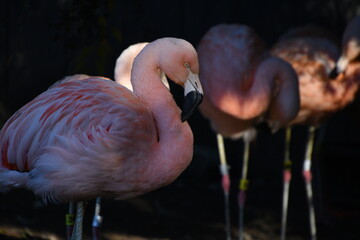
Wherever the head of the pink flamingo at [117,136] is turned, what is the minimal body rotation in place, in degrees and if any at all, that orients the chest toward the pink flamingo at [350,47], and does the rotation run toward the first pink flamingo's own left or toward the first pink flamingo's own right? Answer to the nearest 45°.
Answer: approximately 45° to the first pink flamingo's own left

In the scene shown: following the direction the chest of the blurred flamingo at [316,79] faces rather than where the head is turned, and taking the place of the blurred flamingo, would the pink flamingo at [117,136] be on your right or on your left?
on your right

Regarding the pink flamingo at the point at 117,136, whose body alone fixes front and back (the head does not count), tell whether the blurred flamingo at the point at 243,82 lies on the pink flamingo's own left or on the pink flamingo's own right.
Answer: on the pink flamingo's own left

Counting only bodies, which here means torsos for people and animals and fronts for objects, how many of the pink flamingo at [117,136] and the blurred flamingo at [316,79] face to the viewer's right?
2

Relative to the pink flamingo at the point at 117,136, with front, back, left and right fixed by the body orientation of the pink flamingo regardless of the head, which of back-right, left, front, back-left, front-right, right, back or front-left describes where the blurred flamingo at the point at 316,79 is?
front-left

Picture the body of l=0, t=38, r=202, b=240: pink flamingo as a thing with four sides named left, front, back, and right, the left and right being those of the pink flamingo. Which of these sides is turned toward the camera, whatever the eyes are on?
right

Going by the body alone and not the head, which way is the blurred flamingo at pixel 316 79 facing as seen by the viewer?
to the viewer's right
